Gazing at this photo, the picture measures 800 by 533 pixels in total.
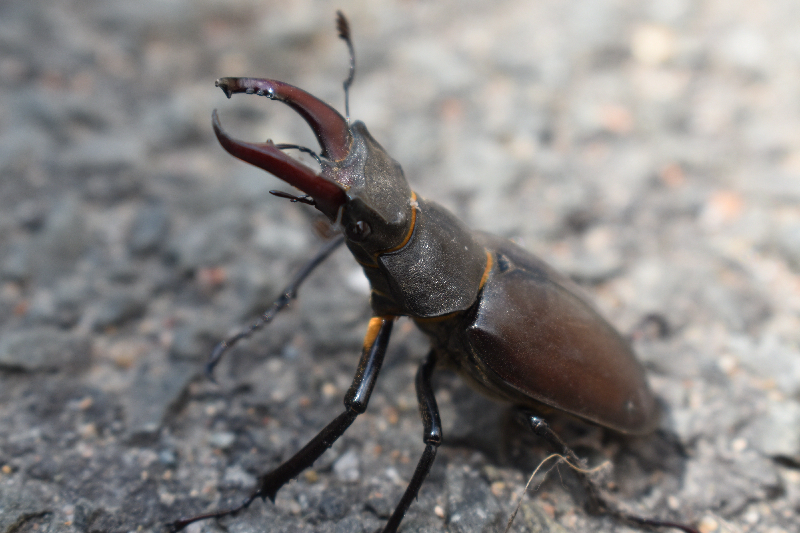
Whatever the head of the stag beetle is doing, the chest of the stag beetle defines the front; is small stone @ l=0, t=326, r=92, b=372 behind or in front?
in front

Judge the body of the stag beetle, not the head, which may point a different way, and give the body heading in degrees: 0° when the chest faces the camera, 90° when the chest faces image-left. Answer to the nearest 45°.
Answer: approximately 90°

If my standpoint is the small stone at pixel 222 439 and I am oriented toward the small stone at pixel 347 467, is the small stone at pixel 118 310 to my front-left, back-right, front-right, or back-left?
back-left
